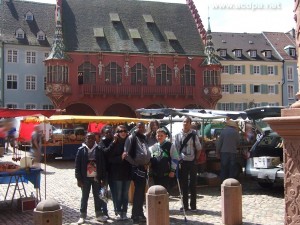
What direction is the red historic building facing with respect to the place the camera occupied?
facing the viewer

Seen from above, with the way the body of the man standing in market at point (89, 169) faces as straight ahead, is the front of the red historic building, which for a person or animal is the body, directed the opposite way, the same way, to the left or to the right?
the same way

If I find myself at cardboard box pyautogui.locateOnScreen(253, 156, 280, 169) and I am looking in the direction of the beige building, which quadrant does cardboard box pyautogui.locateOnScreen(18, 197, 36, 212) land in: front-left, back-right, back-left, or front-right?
back-left

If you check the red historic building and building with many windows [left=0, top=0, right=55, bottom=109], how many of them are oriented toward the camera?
2

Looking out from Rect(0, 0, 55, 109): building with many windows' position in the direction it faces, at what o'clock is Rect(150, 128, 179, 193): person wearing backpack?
The person wearing backpack is roughly at 12 o'clock from the building with many windows.

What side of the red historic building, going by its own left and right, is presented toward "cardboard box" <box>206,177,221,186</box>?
front

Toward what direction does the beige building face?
toward the camera

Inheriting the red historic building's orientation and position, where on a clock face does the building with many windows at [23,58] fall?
The building with many windows is roughly at 3 o'clock from the red historic building.

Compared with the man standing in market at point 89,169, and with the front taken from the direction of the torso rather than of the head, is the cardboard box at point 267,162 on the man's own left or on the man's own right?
on the man's own left

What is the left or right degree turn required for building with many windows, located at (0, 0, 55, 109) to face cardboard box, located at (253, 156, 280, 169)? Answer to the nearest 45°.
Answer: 0° — it already faces it

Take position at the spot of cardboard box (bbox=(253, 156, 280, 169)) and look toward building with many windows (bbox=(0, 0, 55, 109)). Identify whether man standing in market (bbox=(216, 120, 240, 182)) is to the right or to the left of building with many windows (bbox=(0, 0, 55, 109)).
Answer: left

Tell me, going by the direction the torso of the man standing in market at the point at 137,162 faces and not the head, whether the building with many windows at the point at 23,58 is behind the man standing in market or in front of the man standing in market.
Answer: behind

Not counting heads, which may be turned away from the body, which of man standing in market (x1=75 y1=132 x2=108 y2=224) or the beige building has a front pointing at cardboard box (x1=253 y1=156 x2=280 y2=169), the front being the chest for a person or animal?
the beige building

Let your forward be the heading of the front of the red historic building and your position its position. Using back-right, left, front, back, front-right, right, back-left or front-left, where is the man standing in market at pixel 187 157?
front

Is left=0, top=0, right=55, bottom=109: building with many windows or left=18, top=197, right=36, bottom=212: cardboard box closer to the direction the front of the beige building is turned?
the cardboard box

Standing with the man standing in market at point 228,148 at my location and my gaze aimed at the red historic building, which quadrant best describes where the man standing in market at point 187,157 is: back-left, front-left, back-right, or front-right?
back-left

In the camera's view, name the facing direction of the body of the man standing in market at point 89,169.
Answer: toward the camera

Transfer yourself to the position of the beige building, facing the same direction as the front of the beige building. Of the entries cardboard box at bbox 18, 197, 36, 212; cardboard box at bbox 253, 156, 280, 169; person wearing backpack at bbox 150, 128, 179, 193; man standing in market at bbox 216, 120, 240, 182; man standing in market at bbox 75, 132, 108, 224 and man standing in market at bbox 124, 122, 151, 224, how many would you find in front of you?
6

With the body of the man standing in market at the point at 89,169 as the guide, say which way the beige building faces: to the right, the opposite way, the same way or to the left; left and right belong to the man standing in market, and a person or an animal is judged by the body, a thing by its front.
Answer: the same way

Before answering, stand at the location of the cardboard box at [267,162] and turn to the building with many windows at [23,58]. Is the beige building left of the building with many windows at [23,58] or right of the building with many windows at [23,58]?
right

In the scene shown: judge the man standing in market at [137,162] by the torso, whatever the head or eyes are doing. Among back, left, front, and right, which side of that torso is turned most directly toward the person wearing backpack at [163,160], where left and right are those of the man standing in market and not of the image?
left

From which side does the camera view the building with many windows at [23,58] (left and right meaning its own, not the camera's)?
front

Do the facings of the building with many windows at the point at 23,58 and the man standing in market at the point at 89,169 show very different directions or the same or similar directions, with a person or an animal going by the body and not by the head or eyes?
same or similar directions
